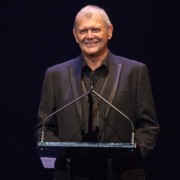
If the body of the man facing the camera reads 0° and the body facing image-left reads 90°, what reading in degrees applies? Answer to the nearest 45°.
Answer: approximately 0°

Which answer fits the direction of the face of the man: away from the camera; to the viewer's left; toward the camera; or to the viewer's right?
toward the camera
